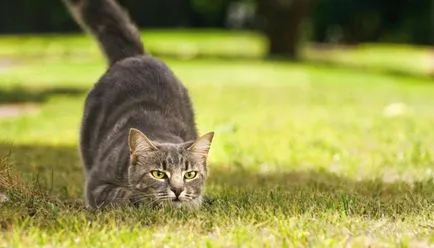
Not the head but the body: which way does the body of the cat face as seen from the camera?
toward the camera
